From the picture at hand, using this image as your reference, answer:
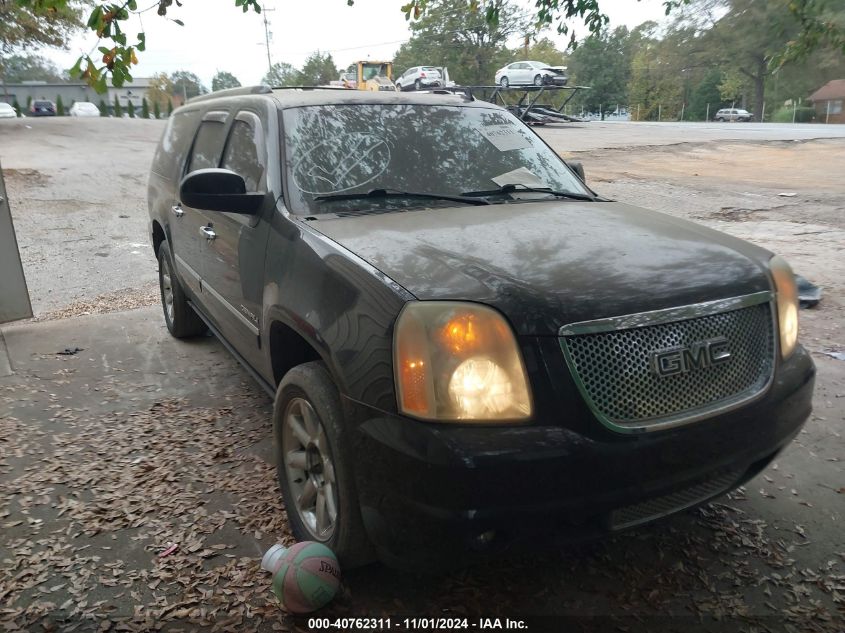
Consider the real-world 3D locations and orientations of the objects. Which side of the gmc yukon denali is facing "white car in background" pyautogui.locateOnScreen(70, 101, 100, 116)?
back

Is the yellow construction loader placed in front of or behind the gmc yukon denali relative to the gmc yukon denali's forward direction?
behind

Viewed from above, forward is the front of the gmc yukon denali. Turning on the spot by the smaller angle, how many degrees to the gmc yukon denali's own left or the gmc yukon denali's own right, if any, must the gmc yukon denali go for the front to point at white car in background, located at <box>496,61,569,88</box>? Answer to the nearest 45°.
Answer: approximately 135° to the gmc yukon denali's own left

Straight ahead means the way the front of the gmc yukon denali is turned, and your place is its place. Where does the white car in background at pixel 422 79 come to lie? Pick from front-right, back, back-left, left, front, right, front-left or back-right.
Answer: back-left

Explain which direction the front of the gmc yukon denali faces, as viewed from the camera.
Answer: facing the viewer and to the right of the viewer

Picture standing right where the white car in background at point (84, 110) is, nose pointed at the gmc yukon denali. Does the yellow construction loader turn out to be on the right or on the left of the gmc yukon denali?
left
